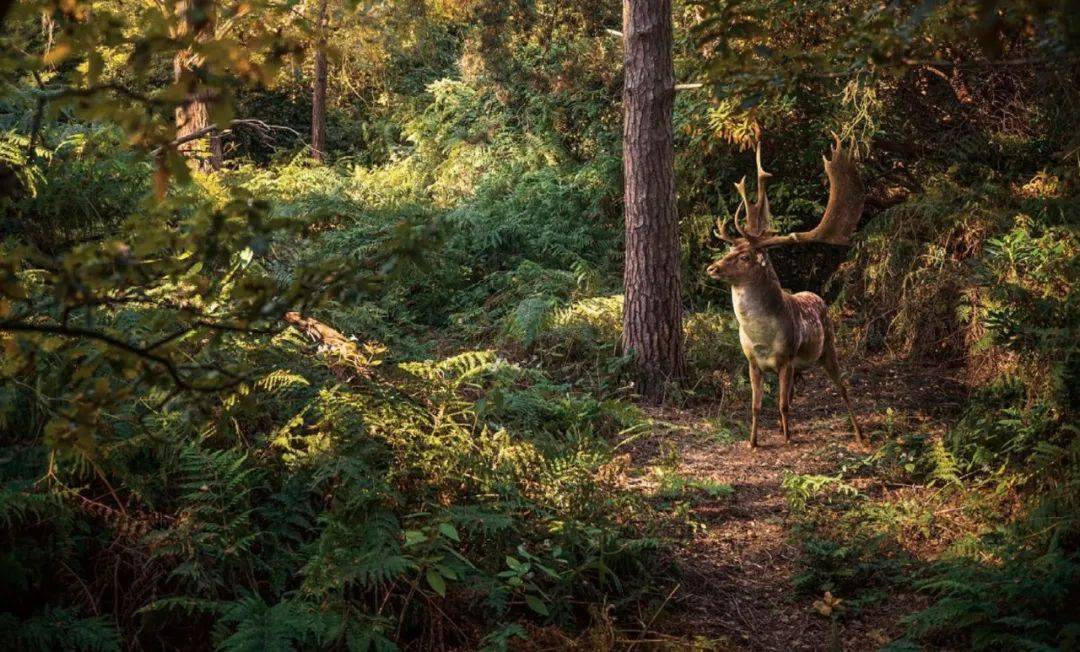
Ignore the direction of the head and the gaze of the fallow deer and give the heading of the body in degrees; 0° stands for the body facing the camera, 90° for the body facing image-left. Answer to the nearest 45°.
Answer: approximately 45°

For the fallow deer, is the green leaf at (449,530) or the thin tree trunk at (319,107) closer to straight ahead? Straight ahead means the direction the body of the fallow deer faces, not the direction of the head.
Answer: the green leaf

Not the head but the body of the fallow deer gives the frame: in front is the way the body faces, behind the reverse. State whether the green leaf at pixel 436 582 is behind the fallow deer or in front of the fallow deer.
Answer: in front

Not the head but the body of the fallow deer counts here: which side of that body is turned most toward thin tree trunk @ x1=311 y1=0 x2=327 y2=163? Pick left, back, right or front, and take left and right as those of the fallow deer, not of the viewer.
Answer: right

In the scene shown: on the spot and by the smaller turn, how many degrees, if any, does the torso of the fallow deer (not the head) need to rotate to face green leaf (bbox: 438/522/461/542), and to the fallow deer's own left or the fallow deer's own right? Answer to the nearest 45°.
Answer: approximately 45° to the fallow deer's own left

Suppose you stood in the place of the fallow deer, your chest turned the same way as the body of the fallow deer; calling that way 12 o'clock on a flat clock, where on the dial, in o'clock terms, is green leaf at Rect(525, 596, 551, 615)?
The green leaf is roughly at 11 o'clock from the fallow deer.
